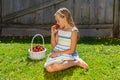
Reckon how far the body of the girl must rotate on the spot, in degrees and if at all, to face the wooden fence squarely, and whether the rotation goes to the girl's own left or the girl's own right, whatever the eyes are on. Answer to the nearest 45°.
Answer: approximately 135° to the girl's own right

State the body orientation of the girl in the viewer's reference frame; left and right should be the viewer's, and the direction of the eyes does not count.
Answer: facing the viewer and to the left of the viewer

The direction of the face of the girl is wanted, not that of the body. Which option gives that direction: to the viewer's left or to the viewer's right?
to the viewer's left
